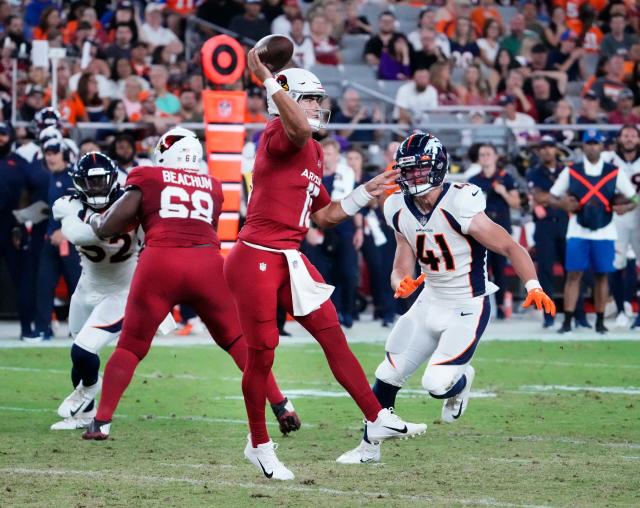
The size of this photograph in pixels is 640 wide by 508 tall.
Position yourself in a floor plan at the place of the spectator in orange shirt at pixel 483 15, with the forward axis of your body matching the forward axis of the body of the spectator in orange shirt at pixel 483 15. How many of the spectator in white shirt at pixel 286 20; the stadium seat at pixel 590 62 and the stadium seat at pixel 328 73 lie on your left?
1

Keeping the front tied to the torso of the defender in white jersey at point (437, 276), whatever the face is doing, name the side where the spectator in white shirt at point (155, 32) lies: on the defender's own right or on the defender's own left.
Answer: on the defender's own right

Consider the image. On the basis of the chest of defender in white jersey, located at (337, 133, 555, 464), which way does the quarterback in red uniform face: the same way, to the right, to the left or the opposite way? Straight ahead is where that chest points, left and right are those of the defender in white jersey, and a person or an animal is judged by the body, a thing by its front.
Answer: to the left

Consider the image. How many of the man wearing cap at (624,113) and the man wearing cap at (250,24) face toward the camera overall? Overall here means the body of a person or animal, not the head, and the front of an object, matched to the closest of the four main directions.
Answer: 2

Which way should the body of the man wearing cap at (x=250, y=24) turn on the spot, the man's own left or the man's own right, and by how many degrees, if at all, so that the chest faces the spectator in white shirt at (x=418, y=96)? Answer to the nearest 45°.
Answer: approximately 45° to the man's own left

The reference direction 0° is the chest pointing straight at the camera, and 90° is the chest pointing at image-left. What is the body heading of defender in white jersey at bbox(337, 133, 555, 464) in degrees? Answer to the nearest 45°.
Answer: approximately 45°

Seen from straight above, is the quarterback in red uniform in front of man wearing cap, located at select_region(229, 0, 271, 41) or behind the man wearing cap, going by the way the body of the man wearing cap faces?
in front

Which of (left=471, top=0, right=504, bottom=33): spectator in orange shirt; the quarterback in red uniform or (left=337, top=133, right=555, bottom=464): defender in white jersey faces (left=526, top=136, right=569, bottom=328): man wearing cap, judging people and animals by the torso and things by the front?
the spectator in orange shirt

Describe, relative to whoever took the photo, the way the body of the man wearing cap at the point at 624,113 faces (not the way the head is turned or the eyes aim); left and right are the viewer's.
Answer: facing the viewer

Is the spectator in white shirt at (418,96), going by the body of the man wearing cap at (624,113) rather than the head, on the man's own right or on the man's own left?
on the man's own right

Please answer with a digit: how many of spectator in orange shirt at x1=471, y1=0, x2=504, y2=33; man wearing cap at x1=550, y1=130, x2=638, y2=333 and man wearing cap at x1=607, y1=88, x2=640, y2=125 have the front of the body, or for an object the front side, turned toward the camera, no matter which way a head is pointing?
3

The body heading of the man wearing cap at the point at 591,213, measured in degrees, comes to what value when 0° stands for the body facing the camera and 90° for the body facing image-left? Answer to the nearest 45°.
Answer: approximately 0°

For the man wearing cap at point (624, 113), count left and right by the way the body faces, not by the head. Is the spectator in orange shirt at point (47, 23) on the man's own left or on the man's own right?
on the man's own right

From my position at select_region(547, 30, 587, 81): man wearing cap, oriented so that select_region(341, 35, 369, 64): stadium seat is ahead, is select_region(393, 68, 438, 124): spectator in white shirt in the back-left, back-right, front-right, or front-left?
front-left

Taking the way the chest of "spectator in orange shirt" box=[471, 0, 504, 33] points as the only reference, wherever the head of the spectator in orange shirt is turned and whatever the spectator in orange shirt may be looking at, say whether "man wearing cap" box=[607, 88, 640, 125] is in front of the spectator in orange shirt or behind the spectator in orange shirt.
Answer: in front
